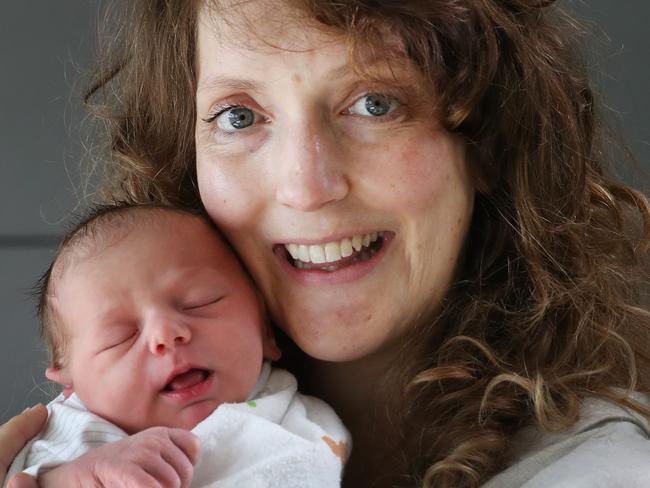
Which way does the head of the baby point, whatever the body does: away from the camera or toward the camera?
toward the camera

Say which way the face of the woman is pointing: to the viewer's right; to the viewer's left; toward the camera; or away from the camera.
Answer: toward the camera

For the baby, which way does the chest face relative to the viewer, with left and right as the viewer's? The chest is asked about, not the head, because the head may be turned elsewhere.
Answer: facing the viewer
